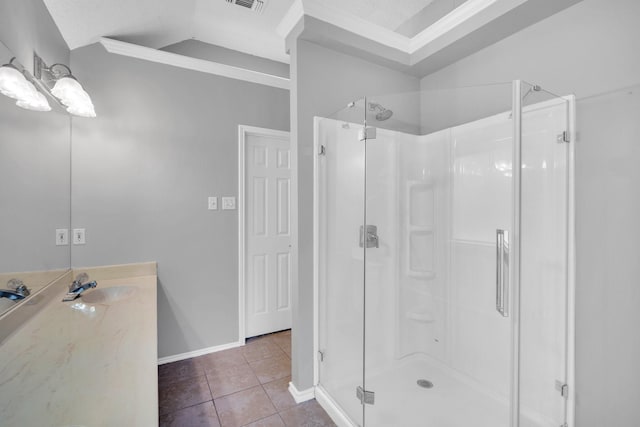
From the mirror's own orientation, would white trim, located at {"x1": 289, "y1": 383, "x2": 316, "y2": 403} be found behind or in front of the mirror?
in front

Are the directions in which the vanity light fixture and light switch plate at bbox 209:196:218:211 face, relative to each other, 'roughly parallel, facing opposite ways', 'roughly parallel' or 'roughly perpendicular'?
roughly perpendicular

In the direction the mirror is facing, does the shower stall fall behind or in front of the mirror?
in front

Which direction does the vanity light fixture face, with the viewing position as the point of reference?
facing the viewer and to the right of the viewer

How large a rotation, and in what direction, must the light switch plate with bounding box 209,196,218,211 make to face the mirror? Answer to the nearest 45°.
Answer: approximately 45° to its right

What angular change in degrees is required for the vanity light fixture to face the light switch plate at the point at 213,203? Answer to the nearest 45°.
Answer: approximately 45° to its left
